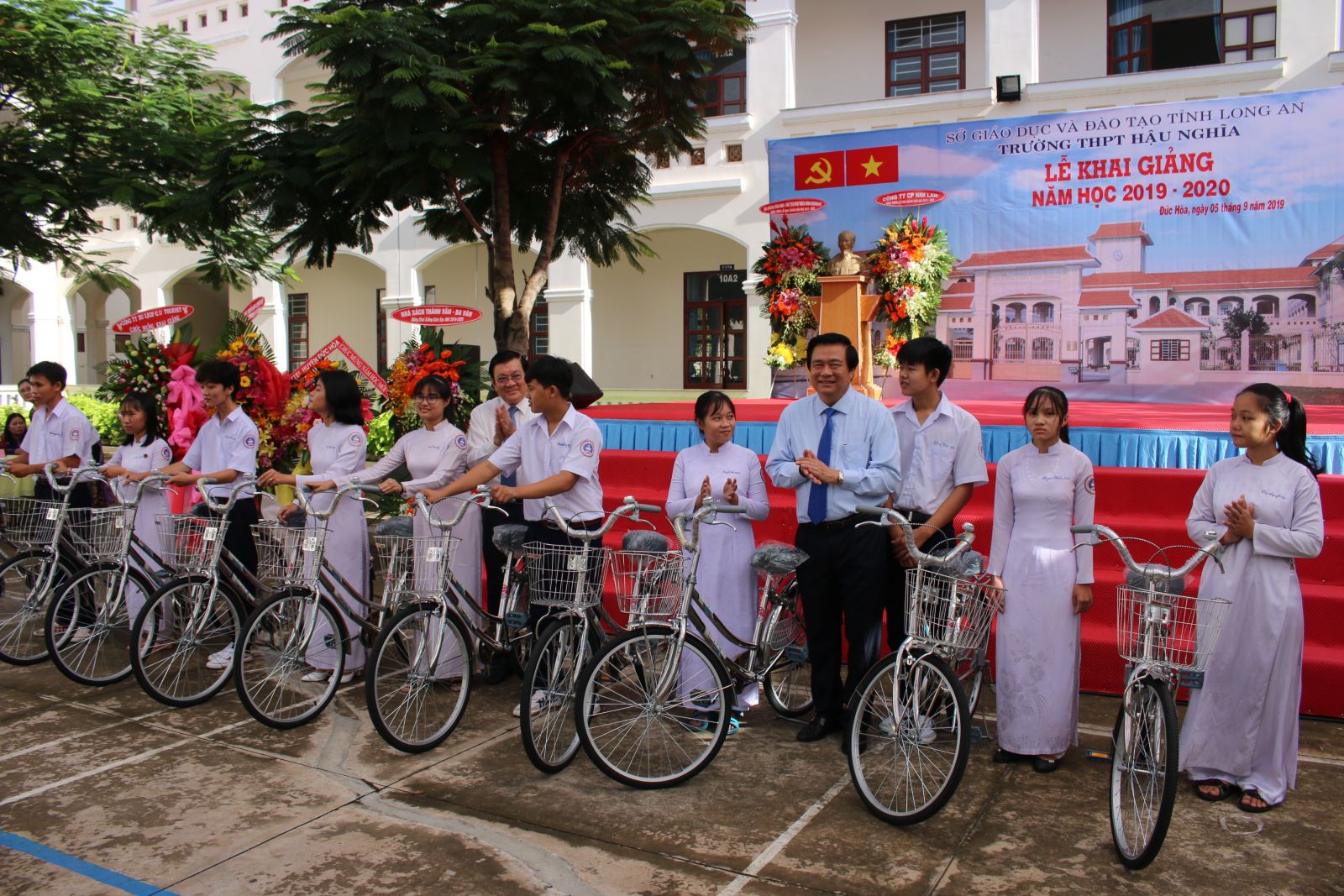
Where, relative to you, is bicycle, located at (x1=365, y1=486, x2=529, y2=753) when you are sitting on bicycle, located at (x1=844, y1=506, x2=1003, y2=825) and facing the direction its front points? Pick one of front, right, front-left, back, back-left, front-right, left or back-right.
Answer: front-right

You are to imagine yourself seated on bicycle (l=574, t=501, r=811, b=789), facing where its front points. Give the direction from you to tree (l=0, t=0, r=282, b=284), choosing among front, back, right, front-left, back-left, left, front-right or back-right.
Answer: right

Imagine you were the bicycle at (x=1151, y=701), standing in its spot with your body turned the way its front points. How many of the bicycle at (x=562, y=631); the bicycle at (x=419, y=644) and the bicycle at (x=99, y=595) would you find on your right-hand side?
3

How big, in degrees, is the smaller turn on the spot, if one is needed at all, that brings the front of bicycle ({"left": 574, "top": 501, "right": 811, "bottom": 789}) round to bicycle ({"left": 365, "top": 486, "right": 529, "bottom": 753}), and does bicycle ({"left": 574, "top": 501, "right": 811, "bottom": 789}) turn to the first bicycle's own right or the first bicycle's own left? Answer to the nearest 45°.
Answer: approximately 45° to the first bicycle's own right

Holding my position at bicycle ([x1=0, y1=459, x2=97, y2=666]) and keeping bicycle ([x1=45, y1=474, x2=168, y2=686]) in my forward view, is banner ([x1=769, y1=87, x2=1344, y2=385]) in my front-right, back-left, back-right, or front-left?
front-left

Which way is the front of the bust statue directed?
toward the camera

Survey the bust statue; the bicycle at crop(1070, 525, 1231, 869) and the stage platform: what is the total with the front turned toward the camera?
3

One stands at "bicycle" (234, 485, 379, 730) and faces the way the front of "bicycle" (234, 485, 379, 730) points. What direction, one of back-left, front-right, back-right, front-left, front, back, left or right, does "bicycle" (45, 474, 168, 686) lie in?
right

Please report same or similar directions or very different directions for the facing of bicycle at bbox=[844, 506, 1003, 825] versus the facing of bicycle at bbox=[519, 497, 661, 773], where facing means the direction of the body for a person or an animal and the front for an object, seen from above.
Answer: same or similar directions

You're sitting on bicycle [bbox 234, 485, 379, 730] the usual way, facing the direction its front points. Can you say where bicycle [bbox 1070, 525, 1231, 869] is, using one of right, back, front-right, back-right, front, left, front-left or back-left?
left

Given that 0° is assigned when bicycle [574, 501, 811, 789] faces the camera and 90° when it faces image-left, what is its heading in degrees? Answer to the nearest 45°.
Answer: approximately 45°

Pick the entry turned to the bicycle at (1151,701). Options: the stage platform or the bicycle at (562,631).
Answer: the stage platform

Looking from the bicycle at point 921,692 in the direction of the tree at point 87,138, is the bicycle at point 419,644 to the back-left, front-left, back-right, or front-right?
front-left

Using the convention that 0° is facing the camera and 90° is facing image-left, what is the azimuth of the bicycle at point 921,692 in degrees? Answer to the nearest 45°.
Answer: approximately 45°

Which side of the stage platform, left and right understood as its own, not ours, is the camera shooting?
front

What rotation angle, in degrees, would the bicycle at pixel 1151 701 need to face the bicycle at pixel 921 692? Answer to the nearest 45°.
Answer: approximately 90° to its right

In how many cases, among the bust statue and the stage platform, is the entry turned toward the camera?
2
